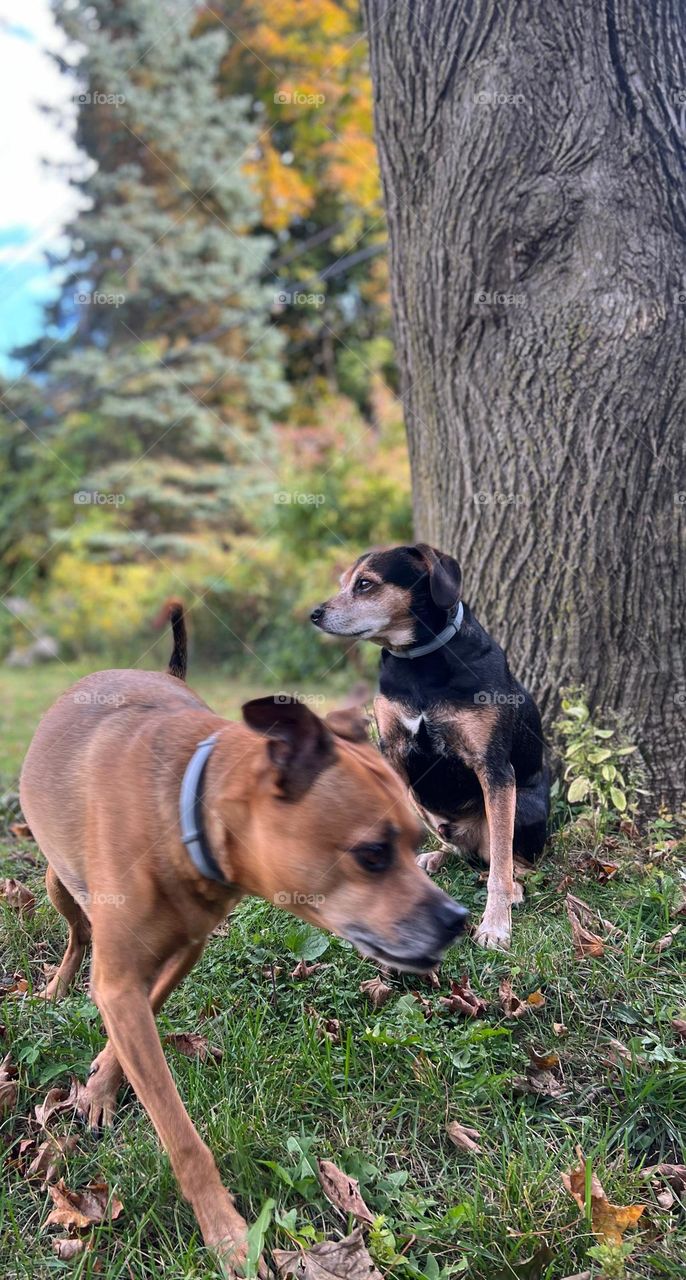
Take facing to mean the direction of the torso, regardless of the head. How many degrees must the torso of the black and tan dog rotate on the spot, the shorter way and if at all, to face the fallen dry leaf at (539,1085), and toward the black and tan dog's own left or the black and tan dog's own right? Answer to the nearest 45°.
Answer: approximately 45° to the black and tan dog's own left

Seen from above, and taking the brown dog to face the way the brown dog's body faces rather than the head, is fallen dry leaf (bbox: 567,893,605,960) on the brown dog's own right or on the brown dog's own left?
on the brown dog's own left

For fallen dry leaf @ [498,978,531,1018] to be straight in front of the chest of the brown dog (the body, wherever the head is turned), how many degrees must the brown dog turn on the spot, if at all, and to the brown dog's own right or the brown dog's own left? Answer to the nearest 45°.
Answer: approximately 45° to the brown dog's own left

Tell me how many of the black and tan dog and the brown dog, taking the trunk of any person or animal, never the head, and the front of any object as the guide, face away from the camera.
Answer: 0

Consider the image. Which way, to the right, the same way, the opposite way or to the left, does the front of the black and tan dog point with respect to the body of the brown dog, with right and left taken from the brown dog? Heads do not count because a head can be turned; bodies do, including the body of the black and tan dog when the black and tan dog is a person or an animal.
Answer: to the right

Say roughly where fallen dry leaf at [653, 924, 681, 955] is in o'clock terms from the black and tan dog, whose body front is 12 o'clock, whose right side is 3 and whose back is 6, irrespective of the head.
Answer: The fallen dry leaf is roughly at 9 o'clock from the black and tan dog.

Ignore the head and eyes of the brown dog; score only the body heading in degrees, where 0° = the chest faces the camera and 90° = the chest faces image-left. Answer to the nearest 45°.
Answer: approximately 315°

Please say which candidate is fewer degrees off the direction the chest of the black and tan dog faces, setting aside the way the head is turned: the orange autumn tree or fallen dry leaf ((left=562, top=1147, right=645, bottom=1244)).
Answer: the fallen dry leaf

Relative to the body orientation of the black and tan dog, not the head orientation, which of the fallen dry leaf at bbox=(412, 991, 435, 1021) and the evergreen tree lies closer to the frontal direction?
the fallen dry leaf

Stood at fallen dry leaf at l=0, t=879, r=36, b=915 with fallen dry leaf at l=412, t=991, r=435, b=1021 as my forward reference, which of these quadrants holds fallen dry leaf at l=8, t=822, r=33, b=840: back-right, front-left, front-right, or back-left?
back-left

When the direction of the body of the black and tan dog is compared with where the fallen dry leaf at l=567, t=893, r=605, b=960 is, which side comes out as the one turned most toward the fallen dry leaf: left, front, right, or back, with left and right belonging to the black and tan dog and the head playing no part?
left

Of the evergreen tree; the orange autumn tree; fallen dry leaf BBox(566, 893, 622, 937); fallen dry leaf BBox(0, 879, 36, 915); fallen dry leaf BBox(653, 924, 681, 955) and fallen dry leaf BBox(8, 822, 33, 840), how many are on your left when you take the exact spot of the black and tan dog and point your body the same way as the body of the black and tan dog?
2

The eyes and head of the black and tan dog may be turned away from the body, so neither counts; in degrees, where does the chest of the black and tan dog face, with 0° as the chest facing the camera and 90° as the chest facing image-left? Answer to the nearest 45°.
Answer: approximately 45°
